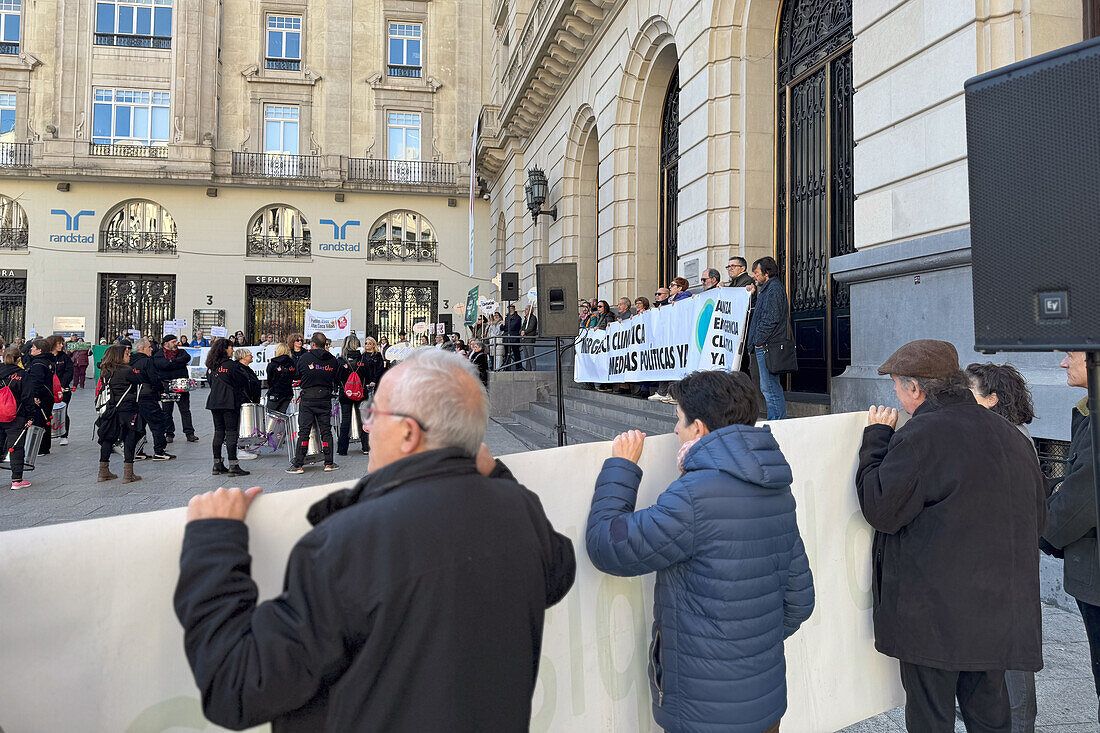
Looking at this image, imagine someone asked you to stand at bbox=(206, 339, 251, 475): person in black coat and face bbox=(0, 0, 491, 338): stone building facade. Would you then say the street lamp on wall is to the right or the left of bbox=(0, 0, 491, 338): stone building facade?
right

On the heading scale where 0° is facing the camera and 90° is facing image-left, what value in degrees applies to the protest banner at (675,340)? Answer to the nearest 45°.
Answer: approximately 45°

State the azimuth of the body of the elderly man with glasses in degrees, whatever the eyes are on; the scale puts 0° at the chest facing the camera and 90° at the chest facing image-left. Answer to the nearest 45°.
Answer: approximately 135°

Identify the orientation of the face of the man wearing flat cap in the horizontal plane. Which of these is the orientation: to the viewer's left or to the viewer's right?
to the viewer's left

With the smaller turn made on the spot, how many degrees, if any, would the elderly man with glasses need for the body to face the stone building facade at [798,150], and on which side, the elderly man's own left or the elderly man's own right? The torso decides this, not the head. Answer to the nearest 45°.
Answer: approximately 90° to the elderly man's own right

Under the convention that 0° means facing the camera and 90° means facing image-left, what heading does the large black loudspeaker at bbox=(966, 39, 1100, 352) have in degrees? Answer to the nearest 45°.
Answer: approximately 45°

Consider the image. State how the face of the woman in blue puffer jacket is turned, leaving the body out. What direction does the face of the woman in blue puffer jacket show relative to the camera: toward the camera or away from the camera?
away from the camera

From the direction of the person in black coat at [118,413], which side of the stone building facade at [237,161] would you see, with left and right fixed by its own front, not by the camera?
front

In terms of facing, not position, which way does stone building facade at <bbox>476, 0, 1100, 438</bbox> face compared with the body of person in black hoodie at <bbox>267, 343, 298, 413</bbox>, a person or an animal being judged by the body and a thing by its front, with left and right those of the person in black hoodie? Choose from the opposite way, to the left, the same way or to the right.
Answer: to the left

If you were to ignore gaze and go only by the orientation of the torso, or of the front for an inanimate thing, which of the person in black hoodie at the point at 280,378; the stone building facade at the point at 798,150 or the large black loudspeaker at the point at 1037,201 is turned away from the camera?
the person in black hoodie

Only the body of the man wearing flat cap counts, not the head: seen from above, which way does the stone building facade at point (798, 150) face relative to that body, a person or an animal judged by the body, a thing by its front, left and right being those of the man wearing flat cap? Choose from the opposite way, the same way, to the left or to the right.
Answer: to the left

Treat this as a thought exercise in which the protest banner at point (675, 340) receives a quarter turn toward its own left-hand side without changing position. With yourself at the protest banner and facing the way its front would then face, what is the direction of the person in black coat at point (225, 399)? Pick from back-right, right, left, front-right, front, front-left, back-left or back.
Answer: back-right

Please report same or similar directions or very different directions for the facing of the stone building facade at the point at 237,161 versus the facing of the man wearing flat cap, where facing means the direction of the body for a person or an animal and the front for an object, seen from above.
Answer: very different directions

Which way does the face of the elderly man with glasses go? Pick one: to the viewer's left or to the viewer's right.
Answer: to the viewer's left

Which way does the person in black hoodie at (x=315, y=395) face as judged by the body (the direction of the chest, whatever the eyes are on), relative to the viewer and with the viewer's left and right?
facing away from the viewer

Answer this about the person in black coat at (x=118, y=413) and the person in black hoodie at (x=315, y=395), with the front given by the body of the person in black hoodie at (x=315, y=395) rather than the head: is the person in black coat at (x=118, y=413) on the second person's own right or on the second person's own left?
on the second person's own left

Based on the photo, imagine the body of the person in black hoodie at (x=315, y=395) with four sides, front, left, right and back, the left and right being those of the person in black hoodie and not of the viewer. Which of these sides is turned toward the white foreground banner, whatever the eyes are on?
back
